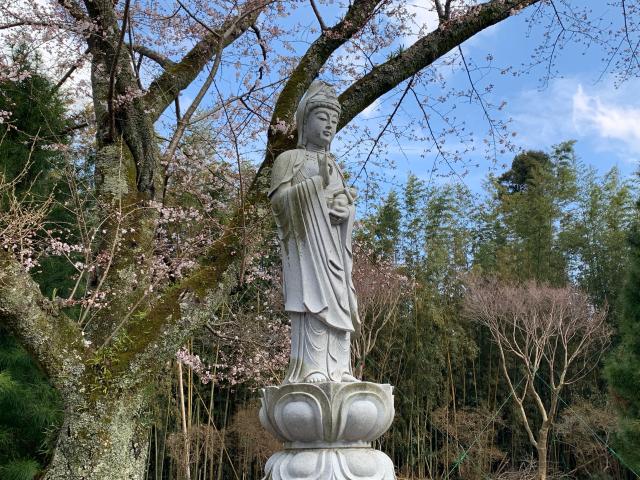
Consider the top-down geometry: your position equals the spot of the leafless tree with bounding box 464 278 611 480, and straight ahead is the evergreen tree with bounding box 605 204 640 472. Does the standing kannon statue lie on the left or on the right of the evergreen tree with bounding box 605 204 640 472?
right

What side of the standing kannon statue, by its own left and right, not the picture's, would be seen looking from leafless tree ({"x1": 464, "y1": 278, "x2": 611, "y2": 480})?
left

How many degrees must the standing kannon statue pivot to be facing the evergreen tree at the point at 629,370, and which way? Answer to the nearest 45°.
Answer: approximately 90° to its left

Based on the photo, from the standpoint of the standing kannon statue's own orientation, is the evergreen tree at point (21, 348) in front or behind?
behind

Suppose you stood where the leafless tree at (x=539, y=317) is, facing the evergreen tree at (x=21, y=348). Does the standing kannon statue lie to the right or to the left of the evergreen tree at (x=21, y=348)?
left

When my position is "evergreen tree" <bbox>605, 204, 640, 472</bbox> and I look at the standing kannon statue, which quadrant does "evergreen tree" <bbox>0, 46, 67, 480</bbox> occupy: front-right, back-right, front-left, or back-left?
front-right

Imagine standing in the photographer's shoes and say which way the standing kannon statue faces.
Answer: facing the viewer and to the right of the viewer
